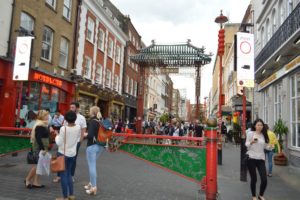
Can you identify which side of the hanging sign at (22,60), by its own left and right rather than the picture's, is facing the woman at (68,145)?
front

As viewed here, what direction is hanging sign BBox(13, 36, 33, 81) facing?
toward the camera

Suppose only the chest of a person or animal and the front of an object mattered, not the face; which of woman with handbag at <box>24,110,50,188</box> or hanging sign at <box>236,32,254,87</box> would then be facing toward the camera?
the hanging sign

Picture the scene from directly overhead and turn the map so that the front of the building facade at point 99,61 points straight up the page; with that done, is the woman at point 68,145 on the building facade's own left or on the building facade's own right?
on the building facade's own right

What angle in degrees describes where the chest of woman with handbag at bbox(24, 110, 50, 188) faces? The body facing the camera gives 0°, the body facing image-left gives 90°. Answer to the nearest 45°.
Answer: approximately 270°

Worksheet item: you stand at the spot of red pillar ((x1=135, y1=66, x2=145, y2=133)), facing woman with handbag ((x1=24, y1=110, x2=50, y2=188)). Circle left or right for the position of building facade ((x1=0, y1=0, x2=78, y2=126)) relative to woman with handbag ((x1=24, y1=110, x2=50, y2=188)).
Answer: right

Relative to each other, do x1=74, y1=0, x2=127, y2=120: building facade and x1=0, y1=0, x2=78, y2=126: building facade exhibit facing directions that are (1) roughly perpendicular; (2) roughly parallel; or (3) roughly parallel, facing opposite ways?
roughly parallel

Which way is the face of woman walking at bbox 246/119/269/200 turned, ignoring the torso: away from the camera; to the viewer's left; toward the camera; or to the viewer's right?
toward the camera

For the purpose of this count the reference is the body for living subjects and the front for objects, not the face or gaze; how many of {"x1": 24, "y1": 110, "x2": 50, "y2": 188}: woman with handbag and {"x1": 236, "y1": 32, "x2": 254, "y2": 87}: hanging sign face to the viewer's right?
1

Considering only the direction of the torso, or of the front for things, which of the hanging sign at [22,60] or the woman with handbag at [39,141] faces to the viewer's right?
the woman with handbag

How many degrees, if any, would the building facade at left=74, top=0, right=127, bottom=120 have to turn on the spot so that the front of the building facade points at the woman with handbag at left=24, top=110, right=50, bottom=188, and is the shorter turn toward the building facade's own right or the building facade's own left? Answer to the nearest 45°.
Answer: approximately 45° to the building facade's own right

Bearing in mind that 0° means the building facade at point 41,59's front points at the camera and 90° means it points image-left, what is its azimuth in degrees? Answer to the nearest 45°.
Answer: approximately 315°

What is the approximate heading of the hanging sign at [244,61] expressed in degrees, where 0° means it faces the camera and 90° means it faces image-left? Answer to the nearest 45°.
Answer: approximately 0°

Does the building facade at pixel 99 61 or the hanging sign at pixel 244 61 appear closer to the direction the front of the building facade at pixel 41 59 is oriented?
the hanging sign

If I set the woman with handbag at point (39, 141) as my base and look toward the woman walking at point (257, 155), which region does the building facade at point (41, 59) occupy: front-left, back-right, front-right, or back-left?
back-left

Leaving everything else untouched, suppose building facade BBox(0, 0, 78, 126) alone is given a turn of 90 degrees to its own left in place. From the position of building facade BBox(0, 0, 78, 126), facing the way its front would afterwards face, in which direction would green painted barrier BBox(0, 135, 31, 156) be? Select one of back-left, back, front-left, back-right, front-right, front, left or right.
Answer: back-right
